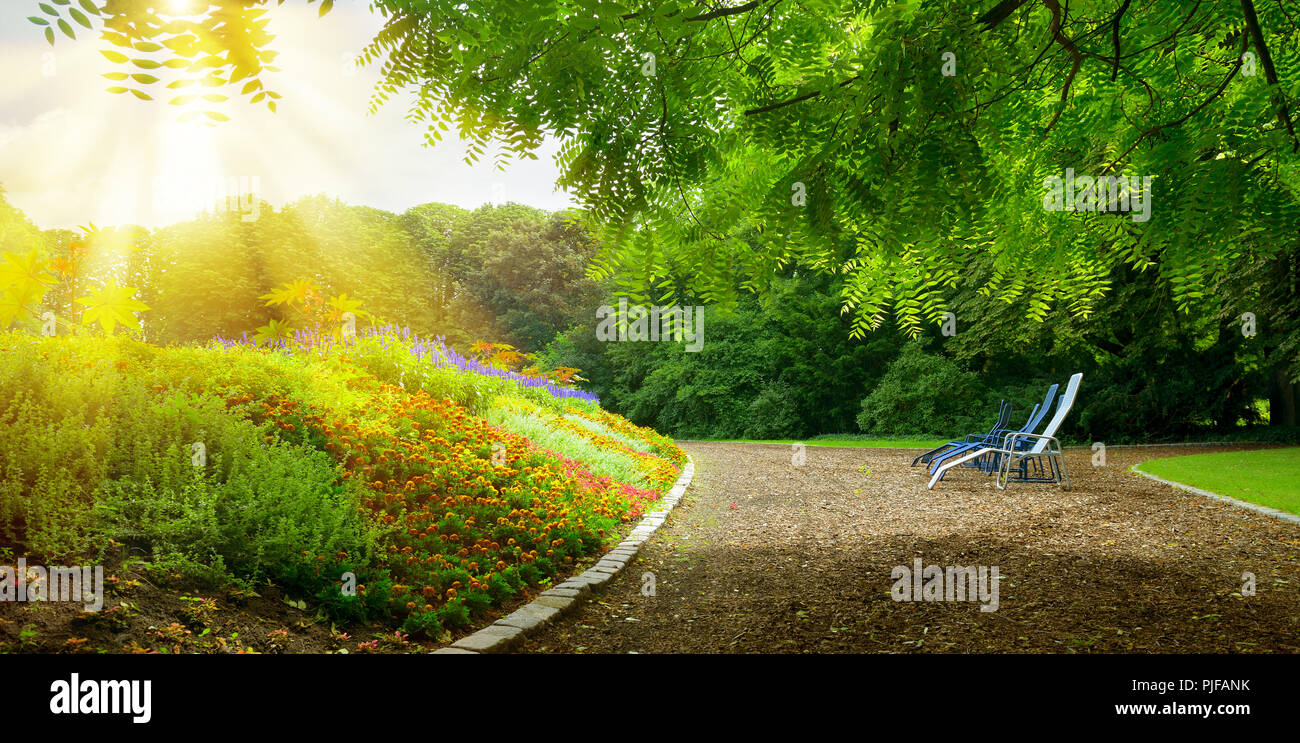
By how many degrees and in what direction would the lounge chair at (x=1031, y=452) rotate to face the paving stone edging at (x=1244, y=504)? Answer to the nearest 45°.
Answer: approximately 135° to its left

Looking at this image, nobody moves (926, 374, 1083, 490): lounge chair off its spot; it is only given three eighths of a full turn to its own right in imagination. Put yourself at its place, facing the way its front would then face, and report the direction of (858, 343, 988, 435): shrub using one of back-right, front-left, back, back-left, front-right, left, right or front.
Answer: front-left

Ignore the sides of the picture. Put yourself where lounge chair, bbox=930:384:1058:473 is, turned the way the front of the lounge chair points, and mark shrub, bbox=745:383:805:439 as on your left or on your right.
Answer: on your right

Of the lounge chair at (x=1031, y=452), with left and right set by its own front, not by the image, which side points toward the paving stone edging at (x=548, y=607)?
left

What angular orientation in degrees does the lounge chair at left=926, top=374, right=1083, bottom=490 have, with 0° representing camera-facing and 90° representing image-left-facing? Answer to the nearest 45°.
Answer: approximately 90°

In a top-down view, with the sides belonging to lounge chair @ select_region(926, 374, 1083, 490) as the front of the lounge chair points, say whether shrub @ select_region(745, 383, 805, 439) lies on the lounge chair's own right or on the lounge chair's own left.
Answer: on the lounge chair's own right

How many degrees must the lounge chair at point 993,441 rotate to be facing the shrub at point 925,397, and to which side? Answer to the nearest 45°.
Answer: approximately 90° to its right

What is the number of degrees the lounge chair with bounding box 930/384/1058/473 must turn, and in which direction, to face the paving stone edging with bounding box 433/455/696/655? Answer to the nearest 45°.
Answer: approximately 90° to its left

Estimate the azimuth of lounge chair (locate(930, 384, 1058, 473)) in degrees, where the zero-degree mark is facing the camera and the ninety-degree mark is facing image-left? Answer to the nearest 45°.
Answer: approximately 90°

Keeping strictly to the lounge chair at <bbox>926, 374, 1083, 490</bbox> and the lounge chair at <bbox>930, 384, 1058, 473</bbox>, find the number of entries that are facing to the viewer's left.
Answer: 2

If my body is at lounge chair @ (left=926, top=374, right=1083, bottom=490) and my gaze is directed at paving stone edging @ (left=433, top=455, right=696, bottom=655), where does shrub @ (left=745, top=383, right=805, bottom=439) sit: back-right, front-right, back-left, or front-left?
back-right

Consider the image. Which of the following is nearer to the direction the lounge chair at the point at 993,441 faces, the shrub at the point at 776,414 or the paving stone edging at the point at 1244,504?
the shrub
